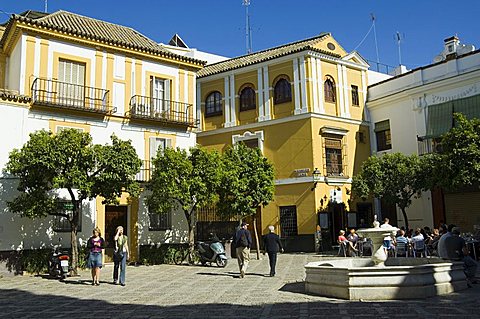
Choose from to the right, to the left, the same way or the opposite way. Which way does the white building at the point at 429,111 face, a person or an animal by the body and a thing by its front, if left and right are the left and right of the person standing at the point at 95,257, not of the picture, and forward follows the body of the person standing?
to the right

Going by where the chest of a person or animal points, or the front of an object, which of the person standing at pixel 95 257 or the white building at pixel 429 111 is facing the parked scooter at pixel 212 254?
the white building

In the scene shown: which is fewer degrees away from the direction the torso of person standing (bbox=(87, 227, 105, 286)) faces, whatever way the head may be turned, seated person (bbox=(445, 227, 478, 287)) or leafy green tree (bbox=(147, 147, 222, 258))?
the seated person

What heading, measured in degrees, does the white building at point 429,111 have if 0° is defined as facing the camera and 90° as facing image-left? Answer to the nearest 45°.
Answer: approximately 45°

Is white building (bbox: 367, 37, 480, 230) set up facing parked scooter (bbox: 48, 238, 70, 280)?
yes

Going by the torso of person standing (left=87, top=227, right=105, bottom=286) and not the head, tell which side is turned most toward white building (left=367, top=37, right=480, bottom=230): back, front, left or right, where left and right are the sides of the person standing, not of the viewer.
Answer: left

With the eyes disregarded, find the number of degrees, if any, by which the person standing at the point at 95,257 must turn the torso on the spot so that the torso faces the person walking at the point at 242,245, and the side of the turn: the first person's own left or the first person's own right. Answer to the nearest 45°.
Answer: approximately 90° to the first person's own left

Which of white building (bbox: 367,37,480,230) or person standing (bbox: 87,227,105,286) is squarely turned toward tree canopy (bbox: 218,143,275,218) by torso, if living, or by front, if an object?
the white building

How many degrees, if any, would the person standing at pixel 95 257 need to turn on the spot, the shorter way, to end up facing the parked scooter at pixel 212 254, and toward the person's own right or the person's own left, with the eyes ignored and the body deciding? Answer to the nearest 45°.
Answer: approximately 135° to the person's own left

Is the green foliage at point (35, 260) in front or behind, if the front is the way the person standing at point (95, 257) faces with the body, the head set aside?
behind
